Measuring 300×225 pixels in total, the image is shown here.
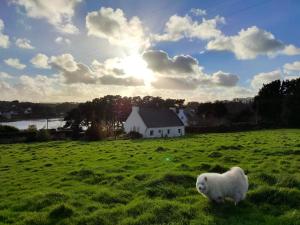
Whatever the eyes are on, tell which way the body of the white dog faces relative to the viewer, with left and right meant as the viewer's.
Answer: facing to the left of the viewer
